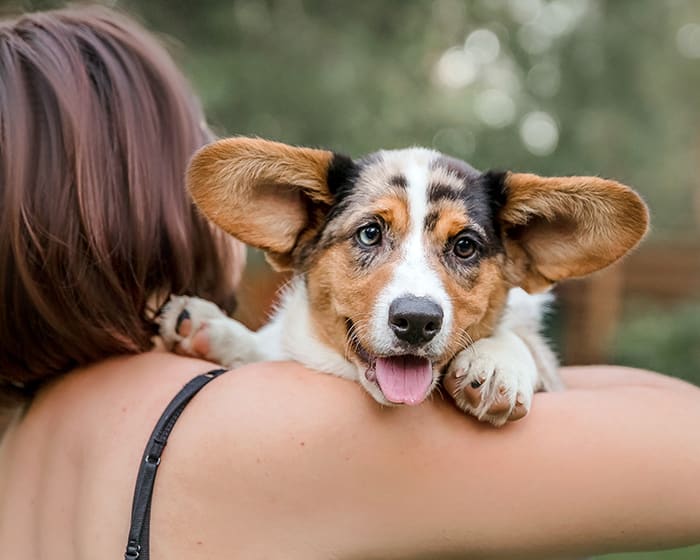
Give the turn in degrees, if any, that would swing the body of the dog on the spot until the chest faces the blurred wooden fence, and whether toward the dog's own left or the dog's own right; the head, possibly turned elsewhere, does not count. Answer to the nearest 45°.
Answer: approximately 180°

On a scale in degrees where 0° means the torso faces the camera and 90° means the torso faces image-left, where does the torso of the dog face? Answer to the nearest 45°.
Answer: approximately 0°

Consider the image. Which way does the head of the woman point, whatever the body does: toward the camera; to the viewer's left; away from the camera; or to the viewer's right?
away from the camera
